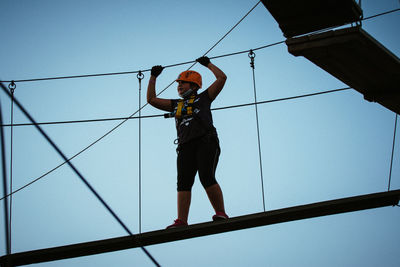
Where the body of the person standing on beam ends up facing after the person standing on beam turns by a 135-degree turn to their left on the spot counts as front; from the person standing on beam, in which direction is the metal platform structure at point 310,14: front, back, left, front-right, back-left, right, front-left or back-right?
front-right

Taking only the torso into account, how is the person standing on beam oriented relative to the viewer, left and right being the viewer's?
facing the viewer and to the left of the viewer

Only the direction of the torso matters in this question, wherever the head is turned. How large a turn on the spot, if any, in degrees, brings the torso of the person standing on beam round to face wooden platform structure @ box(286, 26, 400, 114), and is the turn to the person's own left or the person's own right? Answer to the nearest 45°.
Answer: approximately 135° to the person's own left
